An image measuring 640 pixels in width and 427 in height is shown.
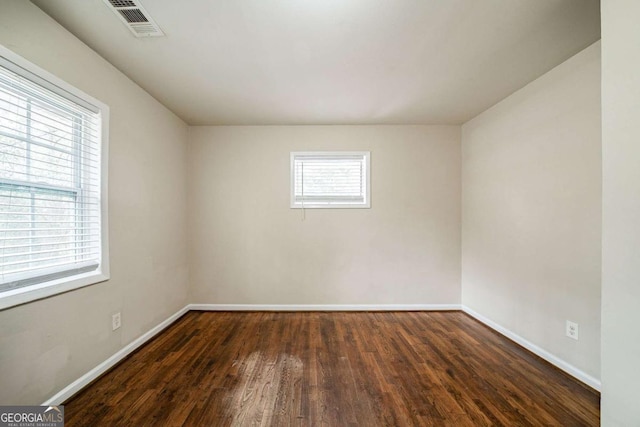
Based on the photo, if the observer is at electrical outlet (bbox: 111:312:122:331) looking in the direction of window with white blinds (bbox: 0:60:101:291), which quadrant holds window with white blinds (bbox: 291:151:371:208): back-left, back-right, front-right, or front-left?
back-left

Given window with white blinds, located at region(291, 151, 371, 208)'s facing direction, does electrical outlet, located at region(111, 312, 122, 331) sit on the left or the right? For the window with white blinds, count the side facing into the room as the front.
on its right

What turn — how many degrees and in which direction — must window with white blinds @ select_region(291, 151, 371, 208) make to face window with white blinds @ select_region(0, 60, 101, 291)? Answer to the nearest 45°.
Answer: approximately 45° to its right

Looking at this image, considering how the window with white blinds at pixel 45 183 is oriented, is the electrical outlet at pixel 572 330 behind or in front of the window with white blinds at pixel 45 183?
in front

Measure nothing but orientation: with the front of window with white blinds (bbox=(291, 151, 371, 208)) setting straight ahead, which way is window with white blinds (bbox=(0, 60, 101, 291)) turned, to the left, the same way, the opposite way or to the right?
to the left

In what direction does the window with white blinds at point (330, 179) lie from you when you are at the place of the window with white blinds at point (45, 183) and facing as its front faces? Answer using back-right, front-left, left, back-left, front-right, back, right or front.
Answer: front-left

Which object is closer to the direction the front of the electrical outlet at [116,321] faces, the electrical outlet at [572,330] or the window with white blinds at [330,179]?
the electrical outlet

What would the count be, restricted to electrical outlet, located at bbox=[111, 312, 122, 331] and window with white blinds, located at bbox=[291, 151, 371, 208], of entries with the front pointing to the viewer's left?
0

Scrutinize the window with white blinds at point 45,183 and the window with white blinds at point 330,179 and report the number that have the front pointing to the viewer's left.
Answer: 0

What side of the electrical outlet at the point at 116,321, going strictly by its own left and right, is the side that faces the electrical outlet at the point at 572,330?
front

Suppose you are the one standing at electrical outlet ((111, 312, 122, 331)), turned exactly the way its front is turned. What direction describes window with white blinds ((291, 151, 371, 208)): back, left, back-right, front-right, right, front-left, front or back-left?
front-left
